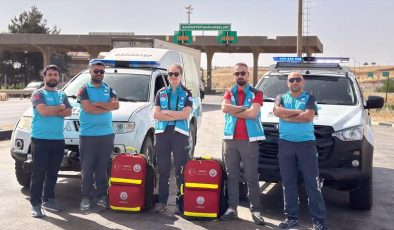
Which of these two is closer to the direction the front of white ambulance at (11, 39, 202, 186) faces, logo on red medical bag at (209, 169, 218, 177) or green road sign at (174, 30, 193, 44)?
the logo on red medical bag

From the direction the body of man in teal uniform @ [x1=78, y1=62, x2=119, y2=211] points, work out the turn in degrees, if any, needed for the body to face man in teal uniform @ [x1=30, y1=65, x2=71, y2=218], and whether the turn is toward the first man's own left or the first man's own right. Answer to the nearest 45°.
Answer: approximately 90° to the first man's own right

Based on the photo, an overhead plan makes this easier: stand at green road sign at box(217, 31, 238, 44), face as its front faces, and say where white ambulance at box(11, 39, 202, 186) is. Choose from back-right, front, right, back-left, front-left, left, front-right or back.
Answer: front

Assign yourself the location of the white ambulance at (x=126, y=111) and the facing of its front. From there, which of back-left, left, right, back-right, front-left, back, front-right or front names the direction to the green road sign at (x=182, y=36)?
back-right

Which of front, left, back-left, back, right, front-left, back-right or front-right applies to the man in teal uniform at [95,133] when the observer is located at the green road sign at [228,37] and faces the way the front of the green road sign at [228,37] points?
front

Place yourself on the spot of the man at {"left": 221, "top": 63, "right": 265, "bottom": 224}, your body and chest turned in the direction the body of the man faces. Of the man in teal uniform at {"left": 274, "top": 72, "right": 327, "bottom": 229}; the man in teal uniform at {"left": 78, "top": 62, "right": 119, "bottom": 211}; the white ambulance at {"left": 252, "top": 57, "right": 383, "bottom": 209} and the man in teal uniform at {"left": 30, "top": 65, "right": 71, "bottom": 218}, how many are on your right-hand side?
2

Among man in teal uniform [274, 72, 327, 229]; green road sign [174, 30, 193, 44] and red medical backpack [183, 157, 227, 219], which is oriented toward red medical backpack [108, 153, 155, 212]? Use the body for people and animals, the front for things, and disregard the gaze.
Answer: the green road sign

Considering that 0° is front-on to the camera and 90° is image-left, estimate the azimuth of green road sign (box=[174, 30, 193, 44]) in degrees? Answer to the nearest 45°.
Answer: approximately 0°

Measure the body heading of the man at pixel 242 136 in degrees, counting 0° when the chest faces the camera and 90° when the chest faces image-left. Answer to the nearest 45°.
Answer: approximately 0°
